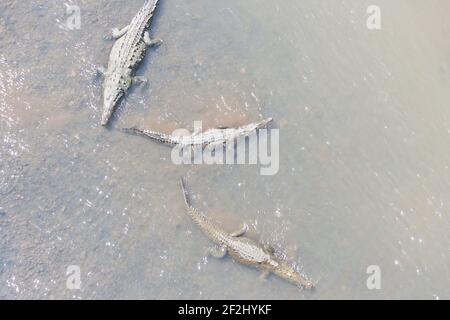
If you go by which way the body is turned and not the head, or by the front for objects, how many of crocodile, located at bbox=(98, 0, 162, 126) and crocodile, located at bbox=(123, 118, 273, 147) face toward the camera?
1

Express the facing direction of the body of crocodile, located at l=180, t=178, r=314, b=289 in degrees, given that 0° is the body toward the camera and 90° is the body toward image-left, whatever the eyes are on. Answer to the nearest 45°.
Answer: approximately 315°

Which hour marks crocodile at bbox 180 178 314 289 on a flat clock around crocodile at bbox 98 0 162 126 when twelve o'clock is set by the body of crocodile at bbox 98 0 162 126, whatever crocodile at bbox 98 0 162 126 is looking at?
crocodile at bbox 180 178 314 289 is roughly at 11 o'clock from crocodile at bbox 98 0 162 126.

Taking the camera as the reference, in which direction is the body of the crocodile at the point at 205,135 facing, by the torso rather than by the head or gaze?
to the viewer's right

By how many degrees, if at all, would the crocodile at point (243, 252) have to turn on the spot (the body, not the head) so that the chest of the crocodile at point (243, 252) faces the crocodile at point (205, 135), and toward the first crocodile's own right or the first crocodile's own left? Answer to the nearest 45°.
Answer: approximately 180°

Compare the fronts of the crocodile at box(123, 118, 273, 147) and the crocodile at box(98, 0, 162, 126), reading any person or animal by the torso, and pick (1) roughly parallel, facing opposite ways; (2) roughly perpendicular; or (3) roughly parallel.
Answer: roughly perpendicular

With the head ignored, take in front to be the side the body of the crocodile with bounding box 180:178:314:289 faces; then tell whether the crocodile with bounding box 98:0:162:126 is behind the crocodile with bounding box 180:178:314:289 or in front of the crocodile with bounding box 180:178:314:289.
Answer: behind

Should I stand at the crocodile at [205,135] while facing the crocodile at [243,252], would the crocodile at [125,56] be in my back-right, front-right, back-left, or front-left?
back-right

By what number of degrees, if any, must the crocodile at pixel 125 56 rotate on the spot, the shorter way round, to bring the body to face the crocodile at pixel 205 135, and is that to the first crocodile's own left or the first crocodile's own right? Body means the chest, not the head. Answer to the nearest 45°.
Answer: approximately 45° to the first crocodile's own left

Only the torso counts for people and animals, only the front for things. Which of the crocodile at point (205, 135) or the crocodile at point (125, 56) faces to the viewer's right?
the crocodile at point (205, 135)

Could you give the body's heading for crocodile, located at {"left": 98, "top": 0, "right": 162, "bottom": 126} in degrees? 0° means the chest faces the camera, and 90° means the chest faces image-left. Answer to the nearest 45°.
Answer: approximately 0°

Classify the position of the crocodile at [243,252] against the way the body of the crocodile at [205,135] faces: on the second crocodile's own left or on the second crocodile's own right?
on the second crocodile's own right
